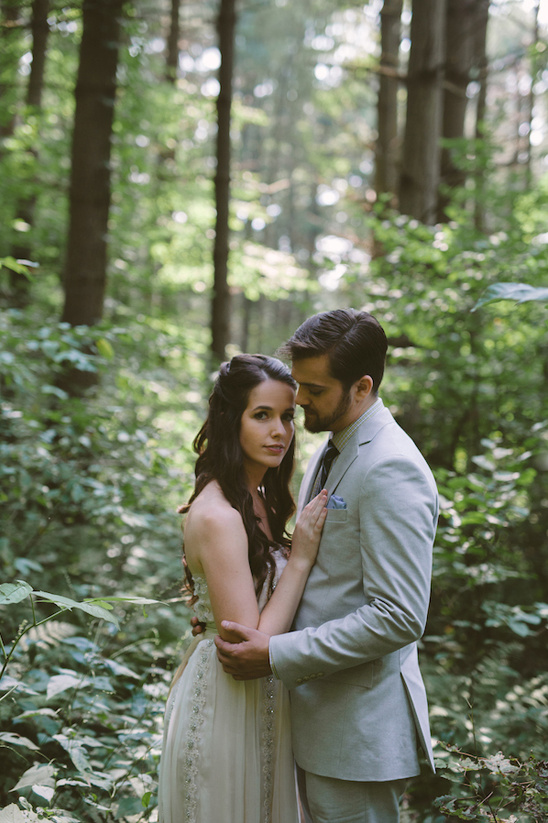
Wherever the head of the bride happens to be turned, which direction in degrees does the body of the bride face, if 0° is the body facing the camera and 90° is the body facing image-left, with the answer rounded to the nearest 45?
approximately 315°

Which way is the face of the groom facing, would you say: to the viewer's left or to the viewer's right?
to the viewer's left
